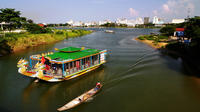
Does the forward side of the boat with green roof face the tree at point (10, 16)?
no

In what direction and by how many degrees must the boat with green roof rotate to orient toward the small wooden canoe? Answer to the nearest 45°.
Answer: approximately 45° to its left

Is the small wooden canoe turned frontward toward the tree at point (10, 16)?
no

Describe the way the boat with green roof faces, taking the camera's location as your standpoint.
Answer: facing the viewer and to the left of the viewer
